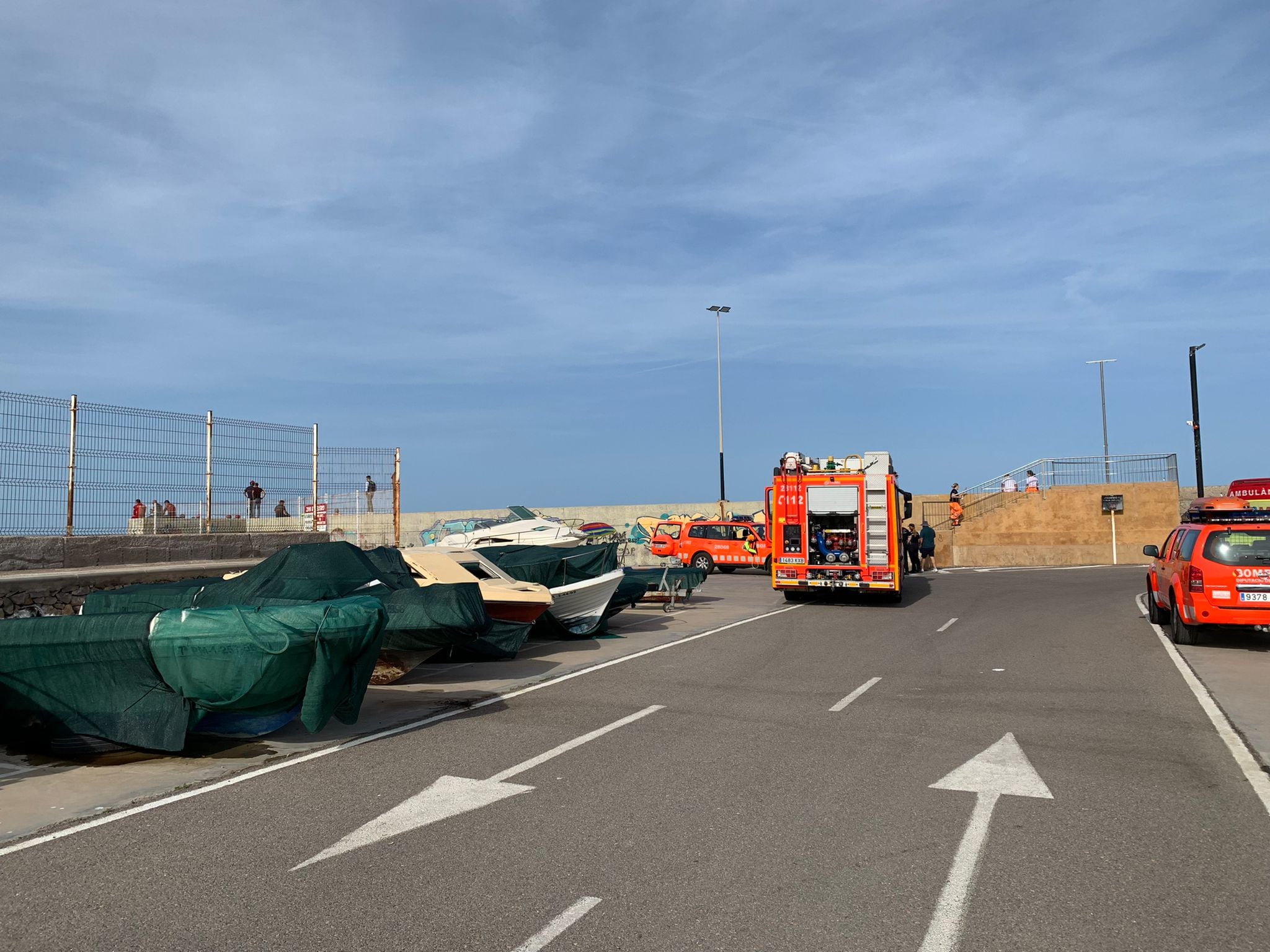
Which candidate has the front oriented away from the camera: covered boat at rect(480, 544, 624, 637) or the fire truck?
the fire truck

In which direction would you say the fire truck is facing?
away from the camera

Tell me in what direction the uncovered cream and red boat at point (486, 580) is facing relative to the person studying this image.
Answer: facing the viewer and to the right of the viewer

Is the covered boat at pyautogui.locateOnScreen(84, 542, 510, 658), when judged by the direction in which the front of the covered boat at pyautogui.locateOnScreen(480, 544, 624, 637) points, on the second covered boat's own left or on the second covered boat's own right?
on the second covered boat's own right

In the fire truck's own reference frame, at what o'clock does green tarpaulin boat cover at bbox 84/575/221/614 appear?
The green tarpaulin boat cover is roughly at 7 o'clock from the fire truck.

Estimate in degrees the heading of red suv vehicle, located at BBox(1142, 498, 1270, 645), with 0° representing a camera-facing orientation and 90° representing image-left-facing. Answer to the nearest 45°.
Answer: approximately 135°

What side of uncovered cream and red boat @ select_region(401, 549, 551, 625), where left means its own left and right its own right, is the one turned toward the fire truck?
left

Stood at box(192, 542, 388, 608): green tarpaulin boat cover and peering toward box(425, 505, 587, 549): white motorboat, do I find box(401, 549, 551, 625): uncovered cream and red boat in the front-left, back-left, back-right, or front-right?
front-right

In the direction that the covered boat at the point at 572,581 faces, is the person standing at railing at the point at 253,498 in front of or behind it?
behind

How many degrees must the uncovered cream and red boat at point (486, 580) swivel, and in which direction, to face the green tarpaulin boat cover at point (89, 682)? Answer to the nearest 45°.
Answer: approximately 90° to its right

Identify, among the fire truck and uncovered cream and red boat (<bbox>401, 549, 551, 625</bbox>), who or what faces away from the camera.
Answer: the fire truck

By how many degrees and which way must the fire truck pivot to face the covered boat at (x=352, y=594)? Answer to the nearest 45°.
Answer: approximately 135° to its left
